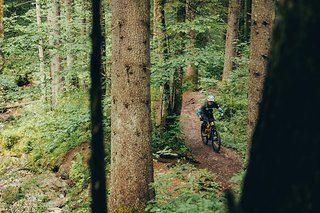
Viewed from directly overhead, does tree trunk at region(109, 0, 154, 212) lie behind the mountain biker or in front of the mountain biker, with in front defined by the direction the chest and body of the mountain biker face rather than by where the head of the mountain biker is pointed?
in front

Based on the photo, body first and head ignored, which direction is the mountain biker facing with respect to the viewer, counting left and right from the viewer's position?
facing the viewer

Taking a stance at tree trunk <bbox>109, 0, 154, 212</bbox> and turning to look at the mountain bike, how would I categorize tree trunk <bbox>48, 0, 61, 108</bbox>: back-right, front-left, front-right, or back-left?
front-left

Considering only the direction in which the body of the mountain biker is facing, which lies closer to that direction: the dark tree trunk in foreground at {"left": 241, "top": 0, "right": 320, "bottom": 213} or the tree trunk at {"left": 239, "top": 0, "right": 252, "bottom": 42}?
the dark tree trunk in foreground

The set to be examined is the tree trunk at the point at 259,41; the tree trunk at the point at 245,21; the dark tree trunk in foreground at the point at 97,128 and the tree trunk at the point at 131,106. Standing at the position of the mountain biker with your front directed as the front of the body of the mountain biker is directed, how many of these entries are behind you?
1

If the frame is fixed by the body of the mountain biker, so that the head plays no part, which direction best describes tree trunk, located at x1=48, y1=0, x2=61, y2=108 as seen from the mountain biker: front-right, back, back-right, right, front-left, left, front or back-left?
right

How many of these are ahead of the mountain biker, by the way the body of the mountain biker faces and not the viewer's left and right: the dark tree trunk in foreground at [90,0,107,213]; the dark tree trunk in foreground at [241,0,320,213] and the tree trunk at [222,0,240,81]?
2

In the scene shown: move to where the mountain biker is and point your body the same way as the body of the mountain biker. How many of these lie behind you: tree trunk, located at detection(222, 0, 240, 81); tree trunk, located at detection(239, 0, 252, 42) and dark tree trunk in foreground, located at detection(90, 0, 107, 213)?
2

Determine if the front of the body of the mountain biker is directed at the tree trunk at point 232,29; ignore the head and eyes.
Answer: no

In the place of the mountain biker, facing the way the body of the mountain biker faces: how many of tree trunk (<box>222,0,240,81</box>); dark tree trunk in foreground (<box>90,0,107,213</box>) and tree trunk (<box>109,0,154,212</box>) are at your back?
1

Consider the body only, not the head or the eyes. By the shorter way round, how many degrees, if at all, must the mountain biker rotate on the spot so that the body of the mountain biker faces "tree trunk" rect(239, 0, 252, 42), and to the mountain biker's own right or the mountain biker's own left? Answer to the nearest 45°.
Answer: approximately 180°

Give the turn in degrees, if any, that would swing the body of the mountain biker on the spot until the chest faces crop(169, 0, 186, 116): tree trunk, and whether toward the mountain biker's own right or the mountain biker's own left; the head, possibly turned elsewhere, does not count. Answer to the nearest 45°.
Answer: approximately 180°

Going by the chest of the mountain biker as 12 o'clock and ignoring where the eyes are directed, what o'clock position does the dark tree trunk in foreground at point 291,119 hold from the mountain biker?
The dark tree trunk in foreground is roughly at 12 o'clock from the mountain biker.

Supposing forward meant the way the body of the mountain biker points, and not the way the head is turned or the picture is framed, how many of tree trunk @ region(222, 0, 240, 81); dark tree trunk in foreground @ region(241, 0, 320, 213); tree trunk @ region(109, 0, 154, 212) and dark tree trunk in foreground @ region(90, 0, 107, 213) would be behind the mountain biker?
1

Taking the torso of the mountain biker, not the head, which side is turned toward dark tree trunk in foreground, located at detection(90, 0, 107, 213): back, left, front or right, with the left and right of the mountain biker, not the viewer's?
front

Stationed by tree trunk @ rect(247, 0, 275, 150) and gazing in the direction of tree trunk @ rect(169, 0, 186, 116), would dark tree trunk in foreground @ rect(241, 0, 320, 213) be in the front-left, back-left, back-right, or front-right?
back-left
